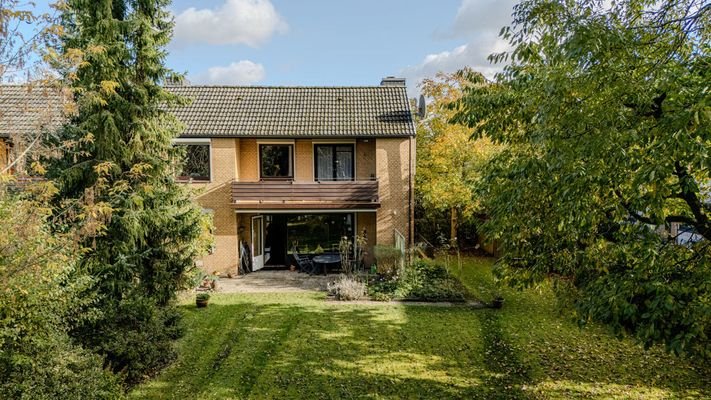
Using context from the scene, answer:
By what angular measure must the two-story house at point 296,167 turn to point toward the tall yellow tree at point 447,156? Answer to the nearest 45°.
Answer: approximately 90° to its left

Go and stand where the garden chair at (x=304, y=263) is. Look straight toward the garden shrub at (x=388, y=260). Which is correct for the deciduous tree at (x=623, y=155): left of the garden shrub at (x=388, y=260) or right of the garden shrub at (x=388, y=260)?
right

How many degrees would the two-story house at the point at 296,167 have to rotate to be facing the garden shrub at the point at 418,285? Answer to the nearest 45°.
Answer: approximately 45° to its left

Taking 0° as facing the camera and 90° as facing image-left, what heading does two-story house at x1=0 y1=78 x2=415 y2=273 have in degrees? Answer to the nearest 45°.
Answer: approximately 0°
